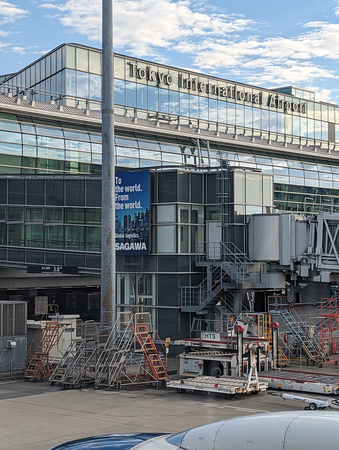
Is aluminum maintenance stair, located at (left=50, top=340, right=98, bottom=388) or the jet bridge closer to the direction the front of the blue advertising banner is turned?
the aluminum maintenance stair

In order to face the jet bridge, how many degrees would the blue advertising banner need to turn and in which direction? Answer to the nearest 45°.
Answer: approximately 90° to its left

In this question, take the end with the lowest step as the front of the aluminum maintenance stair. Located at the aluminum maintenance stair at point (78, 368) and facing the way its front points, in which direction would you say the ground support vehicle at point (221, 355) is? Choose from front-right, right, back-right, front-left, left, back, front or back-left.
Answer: back-left

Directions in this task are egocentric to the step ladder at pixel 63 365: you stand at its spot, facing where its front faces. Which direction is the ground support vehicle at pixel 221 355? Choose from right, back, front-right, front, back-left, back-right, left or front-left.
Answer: back-left

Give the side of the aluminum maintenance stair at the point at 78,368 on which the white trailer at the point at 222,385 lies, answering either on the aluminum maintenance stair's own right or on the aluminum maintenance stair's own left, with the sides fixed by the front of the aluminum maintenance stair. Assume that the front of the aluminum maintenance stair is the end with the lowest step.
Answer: on the aluminum maintenance stair's own left

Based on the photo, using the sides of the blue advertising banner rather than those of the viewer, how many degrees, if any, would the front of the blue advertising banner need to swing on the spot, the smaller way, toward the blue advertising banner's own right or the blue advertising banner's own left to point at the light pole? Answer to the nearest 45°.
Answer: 0° — it already faces it

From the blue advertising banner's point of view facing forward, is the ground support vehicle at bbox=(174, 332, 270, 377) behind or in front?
in front
